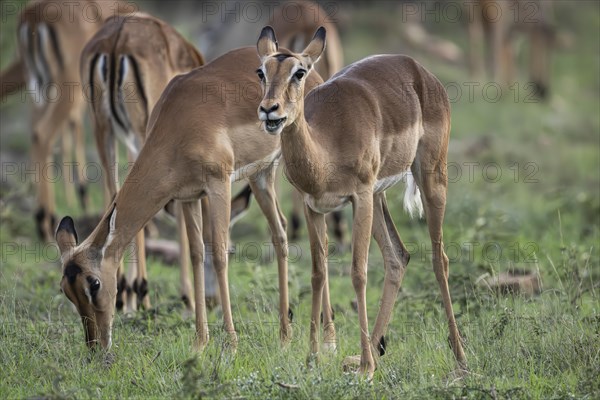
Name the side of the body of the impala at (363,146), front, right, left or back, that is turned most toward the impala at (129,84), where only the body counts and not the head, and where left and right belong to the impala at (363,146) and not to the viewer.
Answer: right

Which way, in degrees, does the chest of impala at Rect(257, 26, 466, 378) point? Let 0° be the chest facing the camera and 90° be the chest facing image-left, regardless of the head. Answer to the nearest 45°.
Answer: approximately 45°

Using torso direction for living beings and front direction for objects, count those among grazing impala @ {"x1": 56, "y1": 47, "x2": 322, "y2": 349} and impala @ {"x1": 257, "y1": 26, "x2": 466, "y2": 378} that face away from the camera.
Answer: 0

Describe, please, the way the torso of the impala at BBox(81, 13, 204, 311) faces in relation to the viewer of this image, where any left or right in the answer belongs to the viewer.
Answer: facing away from the viewer and to the right of the viewer

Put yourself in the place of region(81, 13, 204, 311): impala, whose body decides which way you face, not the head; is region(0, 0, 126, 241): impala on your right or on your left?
on your left
